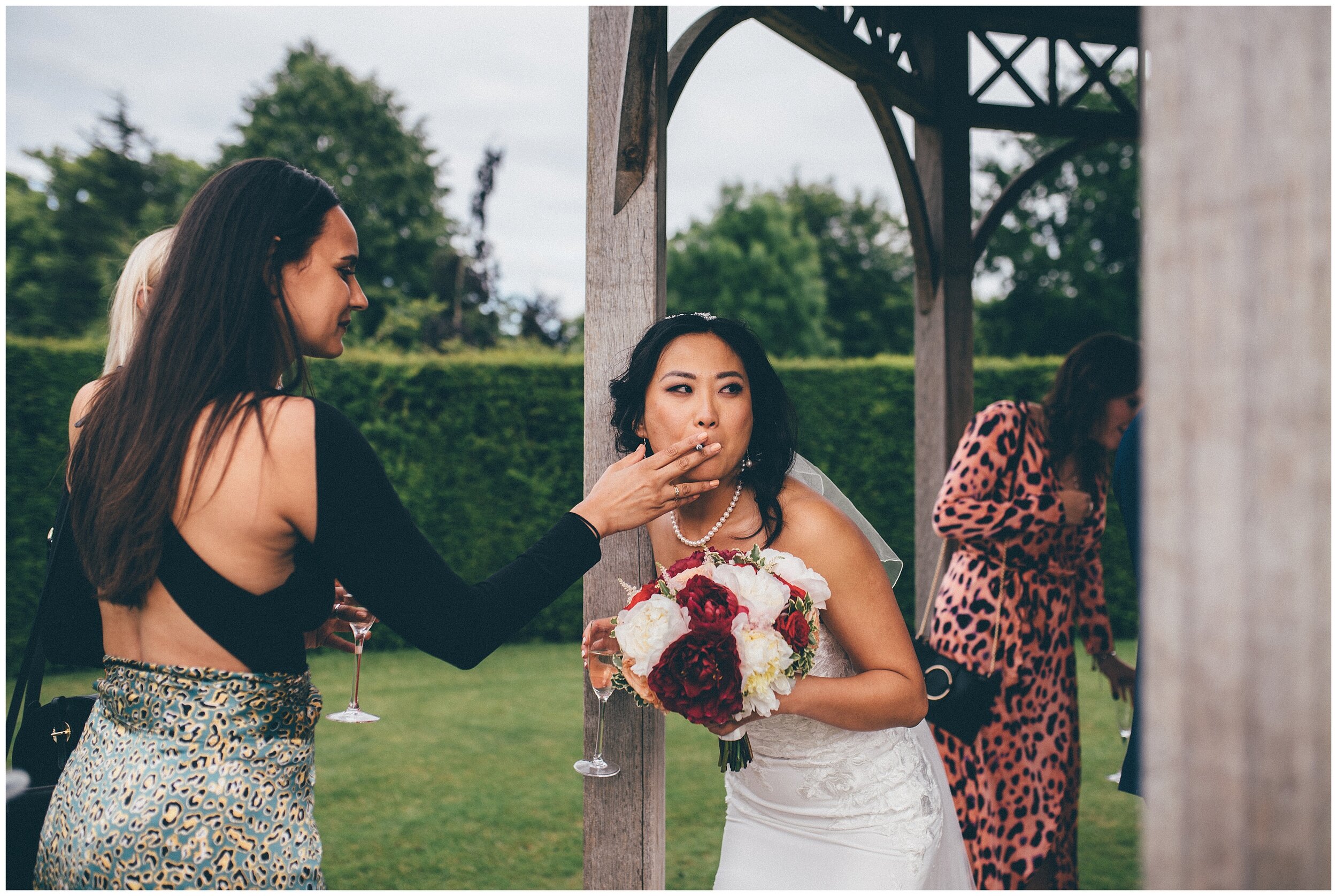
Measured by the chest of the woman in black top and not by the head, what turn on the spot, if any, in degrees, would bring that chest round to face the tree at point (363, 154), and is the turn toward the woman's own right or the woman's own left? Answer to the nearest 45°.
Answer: approximately 45° to the woman's own left

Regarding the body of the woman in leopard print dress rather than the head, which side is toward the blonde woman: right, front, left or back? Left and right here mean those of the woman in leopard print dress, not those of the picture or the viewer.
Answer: right

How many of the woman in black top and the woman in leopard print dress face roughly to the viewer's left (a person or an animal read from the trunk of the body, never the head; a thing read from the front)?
0

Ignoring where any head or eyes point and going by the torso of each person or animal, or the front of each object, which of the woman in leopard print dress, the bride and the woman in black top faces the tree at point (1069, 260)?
the woman in black top

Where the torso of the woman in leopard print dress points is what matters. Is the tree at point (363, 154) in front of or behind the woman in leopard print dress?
behind

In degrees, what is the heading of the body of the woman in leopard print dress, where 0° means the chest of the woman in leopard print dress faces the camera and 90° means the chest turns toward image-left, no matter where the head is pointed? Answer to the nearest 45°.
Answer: approximately 315°

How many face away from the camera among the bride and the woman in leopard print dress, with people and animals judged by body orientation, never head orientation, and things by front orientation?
0

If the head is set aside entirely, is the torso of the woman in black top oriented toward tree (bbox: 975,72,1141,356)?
yes

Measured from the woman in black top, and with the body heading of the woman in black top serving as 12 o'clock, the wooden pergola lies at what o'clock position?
The wooden pergola is roughly at 1 o'clock from the woman in black top.

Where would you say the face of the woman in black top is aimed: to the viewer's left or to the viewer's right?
to the viewer's right

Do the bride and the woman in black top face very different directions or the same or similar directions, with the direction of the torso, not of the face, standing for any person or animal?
very different directions

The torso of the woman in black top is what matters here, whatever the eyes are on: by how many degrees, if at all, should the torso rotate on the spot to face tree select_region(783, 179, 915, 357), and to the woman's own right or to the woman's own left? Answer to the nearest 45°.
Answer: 0° — they already face it
